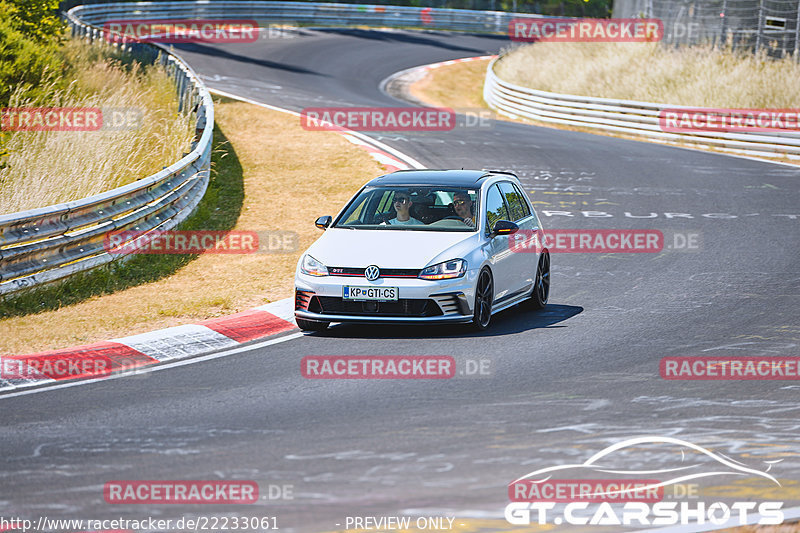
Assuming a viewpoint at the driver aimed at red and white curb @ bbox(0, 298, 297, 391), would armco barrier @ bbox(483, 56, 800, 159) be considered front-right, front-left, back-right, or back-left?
back-right

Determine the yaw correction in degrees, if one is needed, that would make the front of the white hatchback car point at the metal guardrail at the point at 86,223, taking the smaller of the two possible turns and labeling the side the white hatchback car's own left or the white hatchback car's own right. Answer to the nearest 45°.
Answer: approximately 90° to the white hatchback car's own right

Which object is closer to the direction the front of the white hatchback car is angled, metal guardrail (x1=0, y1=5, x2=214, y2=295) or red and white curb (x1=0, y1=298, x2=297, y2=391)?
the red and white curb

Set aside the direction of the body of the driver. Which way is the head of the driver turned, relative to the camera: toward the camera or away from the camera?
toward the camera

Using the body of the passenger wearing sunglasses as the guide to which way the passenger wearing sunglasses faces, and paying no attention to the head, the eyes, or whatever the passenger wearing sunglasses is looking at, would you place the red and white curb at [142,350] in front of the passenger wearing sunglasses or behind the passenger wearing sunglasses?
in front

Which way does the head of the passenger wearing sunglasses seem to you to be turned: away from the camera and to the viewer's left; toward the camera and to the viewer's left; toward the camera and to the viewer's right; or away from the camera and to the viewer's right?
toward the camera and to the viewer's left

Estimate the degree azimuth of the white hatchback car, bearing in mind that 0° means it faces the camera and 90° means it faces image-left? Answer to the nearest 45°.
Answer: approximately 45°

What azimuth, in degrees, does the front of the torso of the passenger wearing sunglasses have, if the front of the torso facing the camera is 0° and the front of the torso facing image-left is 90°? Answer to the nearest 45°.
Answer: approximately 45°
